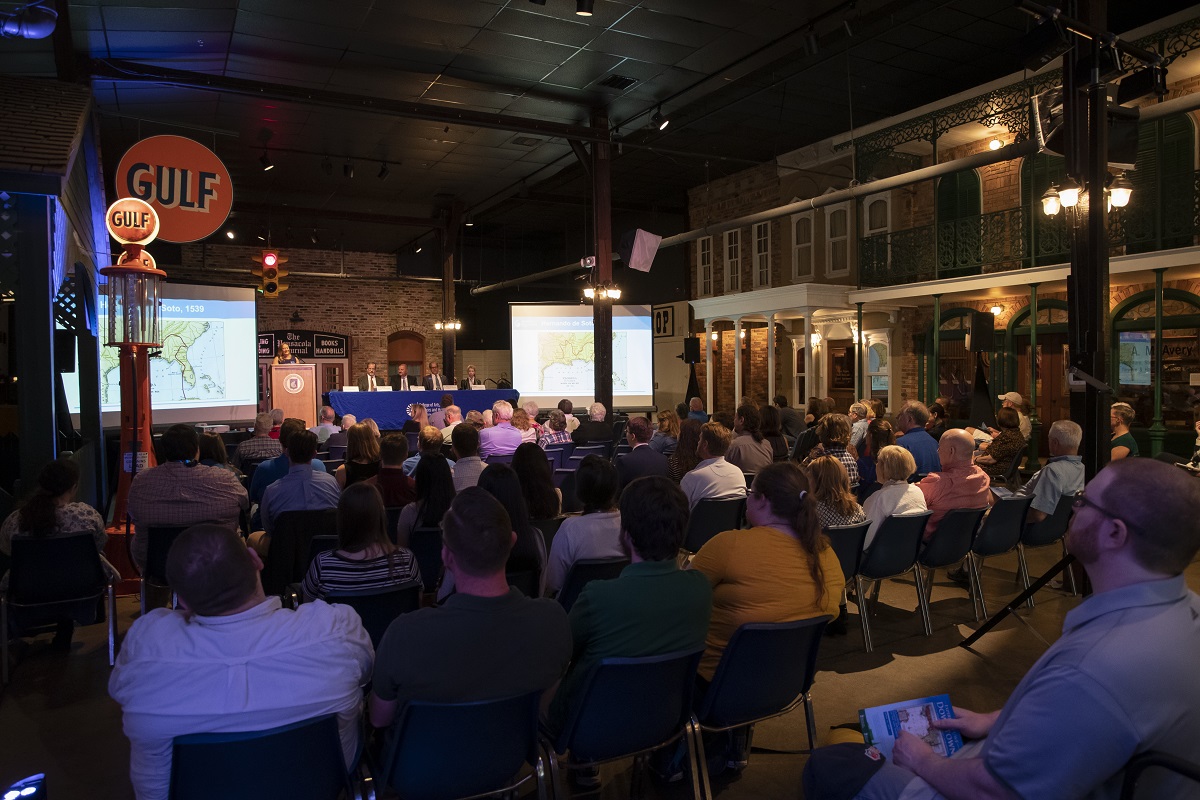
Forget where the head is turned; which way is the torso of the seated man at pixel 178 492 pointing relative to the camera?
away from the camera

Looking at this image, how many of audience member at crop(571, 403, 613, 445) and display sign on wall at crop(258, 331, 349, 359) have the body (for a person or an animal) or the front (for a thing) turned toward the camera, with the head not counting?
1

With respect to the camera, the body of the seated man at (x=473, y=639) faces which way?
away from the camera

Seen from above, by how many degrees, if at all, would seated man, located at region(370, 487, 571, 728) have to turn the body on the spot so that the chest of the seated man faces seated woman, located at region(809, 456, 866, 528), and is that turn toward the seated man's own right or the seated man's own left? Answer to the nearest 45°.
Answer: approximately 45° to the seated man's own right

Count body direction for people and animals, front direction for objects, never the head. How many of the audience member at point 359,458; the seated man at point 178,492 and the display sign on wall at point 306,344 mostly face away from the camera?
2

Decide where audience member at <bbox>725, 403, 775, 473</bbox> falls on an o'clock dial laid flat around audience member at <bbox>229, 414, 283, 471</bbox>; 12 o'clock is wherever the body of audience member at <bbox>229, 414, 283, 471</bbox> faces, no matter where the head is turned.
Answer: audience member at <bbox>725, 403, 775, 473</bbox> is roughly at 4 o'clock from audience member at <bbox>229, 414, 283, 471</bbox>.

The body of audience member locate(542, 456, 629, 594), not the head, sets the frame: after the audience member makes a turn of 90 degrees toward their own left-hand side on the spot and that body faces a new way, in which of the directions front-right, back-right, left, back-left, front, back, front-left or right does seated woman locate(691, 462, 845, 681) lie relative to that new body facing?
back-left

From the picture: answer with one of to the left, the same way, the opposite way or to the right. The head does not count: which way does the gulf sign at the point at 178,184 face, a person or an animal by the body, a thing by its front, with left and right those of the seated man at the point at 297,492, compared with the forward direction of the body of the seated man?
the opposite way

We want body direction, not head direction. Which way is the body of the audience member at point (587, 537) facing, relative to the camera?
away from the camera

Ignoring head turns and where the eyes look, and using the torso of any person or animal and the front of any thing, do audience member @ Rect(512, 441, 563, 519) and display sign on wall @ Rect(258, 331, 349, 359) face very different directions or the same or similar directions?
very different directions

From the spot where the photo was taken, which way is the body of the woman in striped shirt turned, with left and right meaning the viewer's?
facing away from the viewer
